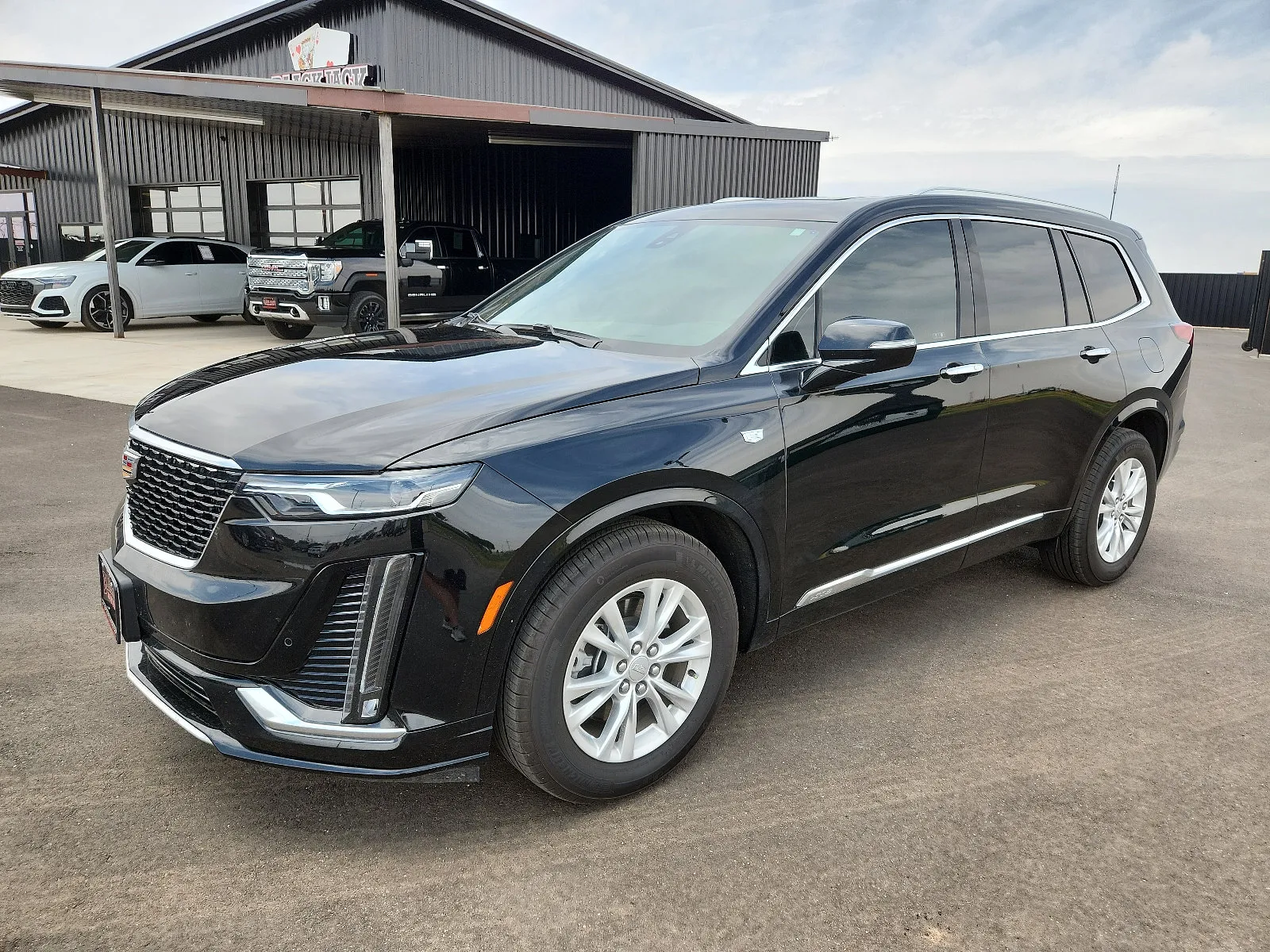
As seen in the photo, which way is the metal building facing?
toward the camera

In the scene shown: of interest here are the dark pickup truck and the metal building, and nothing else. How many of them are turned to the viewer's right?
0

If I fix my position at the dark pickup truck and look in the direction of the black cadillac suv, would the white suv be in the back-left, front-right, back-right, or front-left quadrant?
back-right

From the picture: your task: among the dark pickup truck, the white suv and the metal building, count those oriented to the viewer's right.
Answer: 0

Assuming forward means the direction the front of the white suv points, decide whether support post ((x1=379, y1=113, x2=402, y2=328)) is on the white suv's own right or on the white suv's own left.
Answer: on the white suv's own left

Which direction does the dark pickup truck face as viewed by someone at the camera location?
facing the viewer and to the left of the viewer

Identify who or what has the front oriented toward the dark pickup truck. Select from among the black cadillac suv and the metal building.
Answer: the metal building

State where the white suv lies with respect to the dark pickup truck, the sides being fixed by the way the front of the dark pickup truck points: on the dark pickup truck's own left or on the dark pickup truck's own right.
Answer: on the dark pickup truck's own right

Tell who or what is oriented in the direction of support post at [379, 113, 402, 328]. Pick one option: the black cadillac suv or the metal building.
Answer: the metal building

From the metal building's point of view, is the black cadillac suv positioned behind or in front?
in front

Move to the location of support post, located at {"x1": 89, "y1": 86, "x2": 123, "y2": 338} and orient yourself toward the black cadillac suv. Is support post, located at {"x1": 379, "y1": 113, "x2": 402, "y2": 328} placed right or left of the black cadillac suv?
left

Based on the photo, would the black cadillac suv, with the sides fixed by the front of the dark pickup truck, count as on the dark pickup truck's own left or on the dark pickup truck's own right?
on the dark pickup truck's own left

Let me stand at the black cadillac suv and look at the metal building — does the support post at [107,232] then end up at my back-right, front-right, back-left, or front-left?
front-left

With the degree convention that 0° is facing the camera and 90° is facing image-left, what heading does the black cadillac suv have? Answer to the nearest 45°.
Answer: approximately 45°

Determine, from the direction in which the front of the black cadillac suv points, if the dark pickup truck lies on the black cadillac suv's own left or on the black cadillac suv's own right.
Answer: on the black cadillac suv's own right
